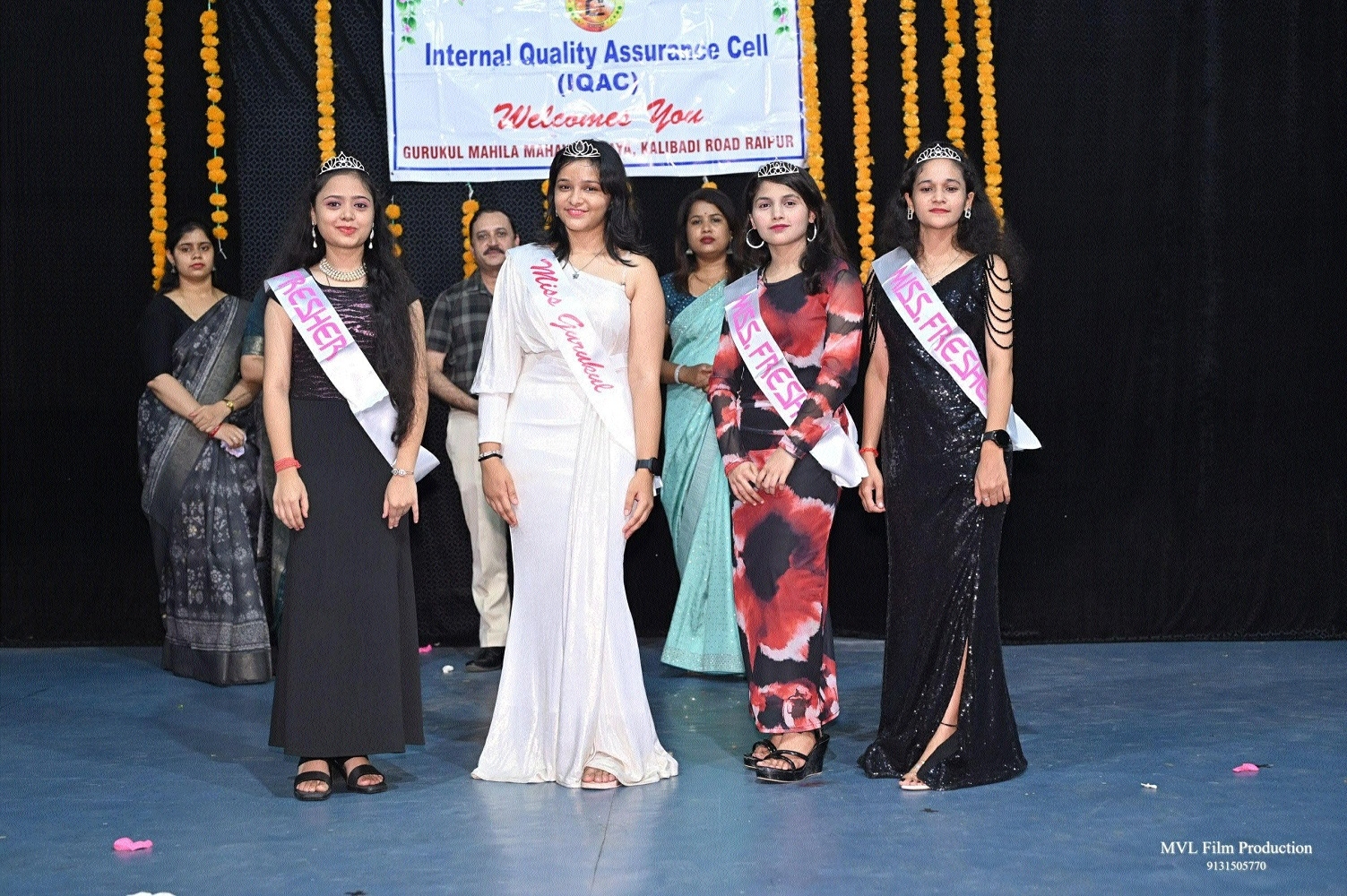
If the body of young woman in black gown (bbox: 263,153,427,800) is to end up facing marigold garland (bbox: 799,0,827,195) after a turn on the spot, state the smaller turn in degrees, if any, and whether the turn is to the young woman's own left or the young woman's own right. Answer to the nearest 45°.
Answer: approximately 135° to the young woman's own left

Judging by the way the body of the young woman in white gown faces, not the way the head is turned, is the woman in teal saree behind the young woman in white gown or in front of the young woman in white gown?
behind

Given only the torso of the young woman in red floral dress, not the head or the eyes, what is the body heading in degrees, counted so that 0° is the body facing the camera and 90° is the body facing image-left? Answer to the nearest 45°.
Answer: approximately 45°

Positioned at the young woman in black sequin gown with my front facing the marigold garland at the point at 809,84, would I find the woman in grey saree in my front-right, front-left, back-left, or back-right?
front-left

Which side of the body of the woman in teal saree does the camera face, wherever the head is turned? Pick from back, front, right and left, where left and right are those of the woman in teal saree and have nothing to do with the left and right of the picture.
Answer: front

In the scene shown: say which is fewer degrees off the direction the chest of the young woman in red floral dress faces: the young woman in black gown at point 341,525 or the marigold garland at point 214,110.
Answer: the young woman in black gown

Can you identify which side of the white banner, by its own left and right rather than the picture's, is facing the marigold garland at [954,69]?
left

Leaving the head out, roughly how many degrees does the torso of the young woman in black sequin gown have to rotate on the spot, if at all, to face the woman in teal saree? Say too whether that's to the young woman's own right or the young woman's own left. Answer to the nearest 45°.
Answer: approximately 135° to the young woman's own right

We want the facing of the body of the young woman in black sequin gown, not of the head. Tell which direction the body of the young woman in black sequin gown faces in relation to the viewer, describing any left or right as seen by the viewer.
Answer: facing the viewer

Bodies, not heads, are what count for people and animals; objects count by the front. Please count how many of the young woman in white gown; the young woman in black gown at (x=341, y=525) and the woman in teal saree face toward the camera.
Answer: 3

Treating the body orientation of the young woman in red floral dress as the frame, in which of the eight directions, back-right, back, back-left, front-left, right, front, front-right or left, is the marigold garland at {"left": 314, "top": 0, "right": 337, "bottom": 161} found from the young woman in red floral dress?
right
